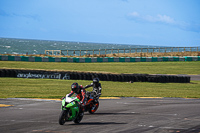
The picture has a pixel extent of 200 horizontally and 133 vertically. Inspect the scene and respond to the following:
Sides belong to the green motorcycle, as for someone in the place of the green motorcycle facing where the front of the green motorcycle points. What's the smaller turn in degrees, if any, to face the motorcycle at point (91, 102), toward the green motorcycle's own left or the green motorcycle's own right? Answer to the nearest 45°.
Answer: approximately 135° to the green motorcycle's own right

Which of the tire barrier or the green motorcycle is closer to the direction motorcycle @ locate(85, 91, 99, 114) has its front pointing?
the green motorcycle

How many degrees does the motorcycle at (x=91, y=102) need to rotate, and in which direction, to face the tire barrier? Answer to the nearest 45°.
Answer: approximately 135° to its right

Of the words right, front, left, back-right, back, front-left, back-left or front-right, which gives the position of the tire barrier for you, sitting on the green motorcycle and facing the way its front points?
back-right

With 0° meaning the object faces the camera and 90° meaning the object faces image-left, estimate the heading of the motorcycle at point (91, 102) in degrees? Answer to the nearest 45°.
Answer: approximately 45°

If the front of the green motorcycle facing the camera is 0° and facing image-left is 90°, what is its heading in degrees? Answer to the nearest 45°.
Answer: approximately 45°
